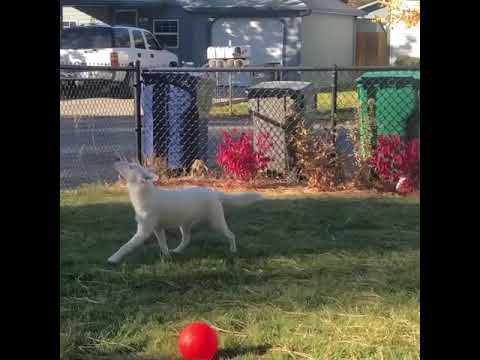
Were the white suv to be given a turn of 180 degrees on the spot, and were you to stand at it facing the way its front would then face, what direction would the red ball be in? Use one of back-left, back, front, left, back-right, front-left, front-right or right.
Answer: front-left

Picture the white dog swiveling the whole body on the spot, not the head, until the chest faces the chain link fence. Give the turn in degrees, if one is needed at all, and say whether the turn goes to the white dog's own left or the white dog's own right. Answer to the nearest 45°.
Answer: approximately 90° to the white dog's own right

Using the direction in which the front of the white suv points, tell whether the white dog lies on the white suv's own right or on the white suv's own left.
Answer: on the white suv's own right

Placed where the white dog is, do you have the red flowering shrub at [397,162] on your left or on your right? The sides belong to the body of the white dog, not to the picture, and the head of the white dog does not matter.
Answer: on your right

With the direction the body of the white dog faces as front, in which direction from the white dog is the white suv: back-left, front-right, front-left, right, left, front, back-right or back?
right

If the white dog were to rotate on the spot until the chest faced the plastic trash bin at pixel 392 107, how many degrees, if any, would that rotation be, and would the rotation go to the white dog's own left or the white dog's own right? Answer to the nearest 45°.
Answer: approximately 135° to the white dog's own right

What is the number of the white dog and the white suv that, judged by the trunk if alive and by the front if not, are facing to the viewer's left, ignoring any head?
1

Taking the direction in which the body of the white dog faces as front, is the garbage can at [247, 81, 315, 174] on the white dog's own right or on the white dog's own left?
on the white dog's own right

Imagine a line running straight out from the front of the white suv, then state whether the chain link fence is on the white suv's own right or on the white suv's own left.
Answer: on the white suv's own right

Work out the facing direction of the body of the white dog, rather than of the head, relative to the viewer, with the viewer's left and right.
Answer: facing to the left of the viewer

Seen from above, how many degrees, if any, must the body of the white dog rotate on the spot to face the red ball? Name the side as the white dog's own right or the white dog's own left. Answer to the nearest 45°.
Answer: approximately 90° to the white dog's own left

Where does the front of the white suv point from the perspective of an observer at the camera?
facing away from the viewer and to the right of the viewer

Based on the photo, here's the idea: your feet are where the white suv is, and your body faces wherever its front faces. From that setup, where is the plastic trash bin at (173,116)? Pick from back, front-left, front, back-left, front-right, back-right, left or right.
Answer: back-right
